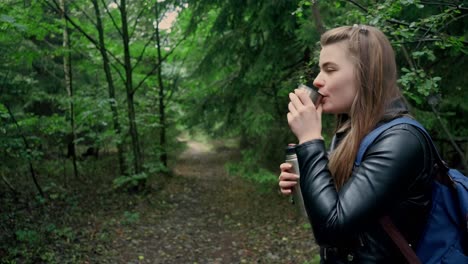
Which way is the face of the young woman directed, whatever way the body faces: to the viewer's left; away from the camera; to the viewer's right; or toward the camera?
to the viewer's left

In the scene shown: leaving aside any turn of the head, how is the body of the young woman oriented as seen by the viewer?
to the viewer's left
